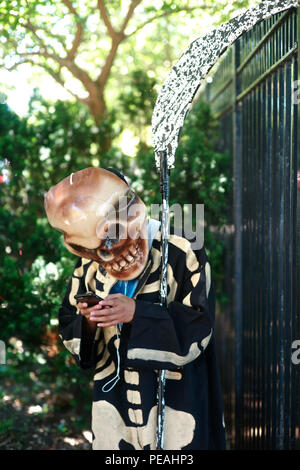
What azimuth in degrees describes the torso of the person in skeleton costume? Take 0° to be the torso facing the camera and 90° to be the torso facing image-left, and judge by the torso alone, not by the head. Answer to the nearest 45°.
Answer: approximately 45°
